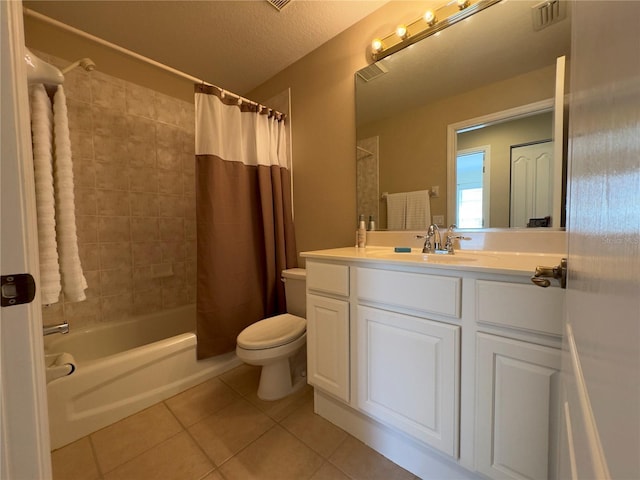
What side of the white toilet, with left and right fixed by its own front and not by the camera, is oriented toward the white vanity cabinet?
left

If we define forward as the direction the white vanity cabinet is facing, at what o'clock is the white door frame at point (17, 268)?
The white door frame is roughly at 12 o'clock from the white vanity cabinet.

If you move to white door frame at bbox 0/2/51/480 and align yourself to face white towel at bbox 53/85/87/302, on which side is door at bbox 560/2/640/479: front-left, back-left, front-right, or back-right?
back-right

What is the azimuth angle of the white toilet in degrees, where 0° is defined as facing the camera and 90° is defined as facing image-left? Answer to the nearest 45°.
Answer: approximately 45°

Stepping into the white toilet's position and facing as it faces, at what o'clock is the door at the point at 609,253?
The door is roughly at 10 o'clock from the white toilet.

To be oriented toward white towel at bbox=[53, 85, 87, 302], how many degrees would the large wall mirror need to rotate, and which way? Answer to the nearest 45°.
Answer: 0° — it already faces it
